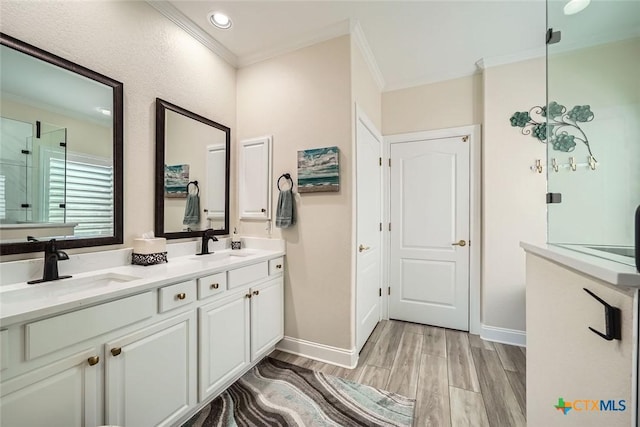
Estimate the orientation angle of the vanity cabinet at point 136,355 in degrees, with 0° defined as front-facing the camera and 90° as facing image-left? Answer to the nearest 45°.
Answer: approximately 315°

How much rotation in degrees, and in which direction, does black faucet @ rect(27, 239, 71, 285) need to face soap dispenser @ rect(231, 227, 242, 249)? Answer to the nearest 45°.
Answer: approximately 45° to its left

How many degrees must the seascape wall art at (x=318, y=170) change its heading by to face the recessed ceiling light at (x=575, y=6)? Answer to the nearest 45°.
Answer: approximately 90° to its left

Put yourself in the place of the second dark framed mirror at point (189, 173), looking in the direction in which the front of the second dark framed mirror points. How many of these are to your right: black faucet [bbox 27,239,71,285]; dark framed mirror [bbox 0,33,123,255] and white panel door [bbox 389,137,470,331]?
2
